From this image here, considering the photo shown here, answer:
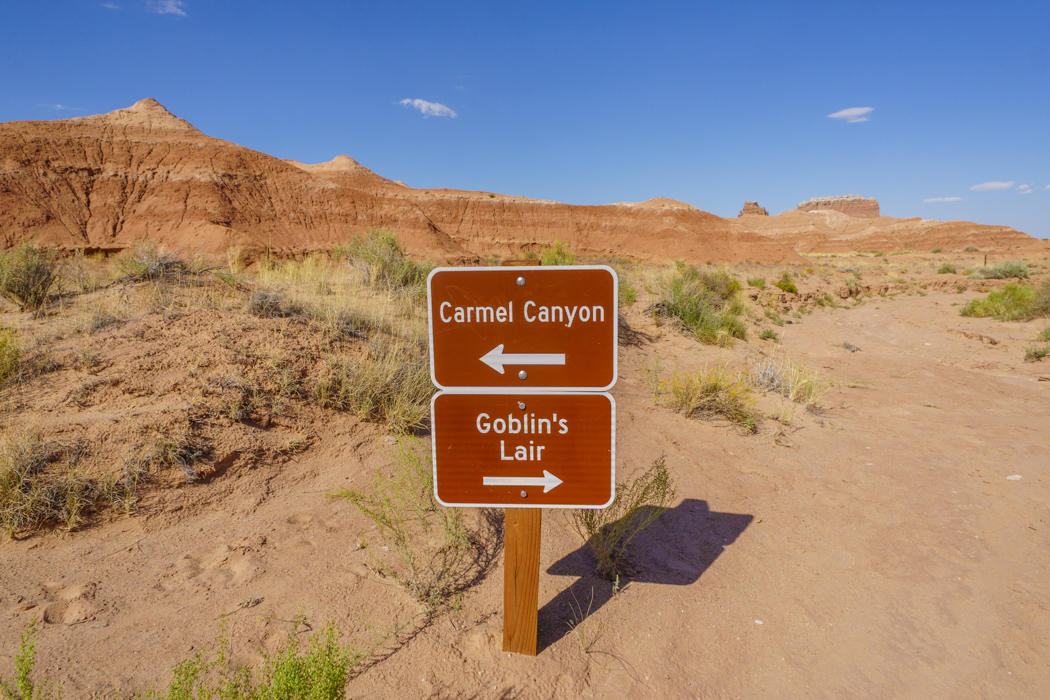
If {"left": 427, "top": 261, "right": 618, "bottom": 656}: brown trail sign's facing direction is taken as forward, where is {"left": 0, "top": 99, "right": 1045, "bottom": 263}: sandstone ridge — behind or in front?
behind

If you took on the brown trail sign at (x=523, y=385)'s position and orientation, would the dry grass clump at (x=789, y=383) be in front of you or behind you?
behind

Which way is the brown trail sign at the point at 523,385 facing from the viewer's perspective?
toward the camera

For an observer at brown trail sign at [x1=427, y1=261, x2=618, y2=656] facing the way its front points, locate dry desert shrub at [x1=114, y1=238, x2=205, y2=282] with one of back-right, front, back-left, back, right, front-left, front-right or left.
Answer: back-right

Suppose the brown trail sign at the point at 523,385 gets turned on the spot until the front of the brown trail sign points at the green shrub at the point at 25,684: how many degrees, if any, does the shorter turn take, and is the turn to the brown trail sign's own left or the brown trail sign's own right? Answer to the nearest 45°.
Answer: approximately 90° to the brown trail sign's own right

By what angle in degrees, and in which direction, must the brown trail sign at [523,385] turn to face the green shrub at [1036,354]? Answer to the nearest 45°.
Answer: approximately 135° to its left

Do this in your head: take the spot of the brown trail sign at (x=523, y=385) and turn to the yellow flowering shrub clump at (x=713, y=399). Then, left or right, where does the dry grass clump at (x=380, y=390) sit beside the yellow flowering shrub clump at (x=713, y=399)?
left

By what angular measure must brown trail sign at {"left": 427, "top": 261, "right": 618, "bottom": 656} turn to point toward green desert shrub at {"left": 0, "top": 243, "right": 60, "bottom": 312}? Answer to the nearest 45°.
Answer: approximately 135° to its right

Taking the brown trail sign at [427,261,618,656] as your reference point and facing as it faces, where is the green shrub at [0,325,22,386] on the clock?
The green shrub is roughly at 4 o'clock from the brown trail sign.

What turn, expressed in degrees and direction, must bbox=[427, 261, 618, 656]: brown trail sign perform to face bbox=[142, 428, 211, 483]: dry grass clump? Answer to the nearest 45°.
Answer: approximately 135° to its right

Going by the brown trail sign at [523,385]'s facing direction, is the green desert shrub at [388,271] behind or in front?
behind

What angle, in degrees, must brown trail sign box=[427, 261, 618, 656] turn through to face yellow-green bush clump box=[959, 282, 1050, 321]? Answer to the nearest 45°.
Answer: approximately 135° to its left

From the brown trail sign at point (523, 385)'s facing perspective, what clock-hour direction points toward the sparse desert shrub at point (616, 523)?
The sparse desert shrub is roughly at 7 o'clock from the brown trail sign.

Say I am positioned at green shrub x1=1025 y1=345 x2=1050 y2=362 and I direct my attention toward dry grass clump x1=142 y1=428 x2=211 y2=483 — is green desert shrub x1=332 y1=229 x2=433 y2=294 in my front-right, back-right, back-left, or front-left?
front-right
